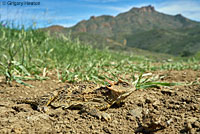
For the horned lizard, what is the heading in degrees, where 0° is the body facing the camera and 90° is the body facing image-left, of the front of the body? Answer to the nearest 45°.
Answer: approximately 270°
